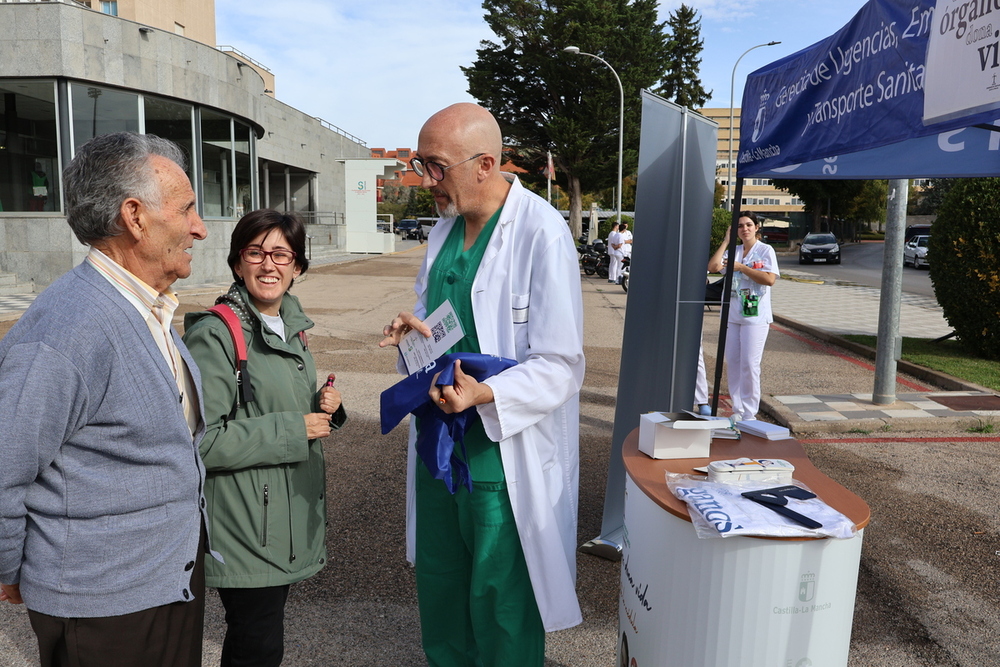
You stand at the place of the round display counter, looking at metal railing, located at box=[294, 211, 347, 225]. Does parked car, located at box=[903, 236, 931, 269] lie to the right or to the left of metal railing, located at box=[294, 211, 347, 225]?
right

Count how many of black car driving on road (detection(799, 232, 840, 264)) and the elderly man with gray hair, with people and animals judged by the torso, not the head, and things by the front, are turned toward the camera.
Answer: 1

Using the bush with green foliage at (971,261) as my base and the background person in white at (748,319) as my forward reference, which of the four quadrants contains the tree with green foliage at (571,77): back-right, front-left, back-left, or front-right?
back-right

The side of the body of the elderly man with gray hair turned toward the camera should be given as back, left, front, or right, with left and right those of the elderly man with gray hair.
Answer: right

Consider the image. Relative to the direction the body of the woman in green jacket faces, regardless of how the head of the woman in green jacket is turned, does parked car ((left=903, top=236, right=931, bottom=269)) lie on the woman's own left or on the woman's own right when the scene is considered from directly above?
on the woman's own left

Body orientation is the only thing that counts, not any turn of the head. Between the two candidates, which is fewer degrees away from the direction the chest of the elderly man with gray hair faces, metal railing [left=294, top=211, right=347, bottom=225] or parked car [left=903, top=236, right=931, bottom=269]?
the parked car

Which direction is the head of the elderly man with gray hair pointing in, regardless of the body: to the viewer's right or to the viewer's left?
to the viewer's right

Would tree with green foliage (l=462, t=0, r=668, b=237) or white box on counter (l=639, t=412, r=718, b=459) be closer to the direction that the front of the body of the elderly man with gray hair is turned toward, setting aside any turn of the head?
the white box on counter

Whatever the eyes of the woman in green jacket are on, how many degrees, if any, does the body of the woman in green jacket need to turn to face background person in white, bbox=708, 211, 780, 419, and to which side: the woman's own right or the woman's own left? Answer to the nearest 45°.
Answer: approximately 90° to the woman's own left

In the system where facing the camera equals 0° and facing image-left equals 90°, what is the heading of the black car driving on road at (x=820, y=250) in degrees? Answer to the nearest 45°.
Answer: approximately 0°
